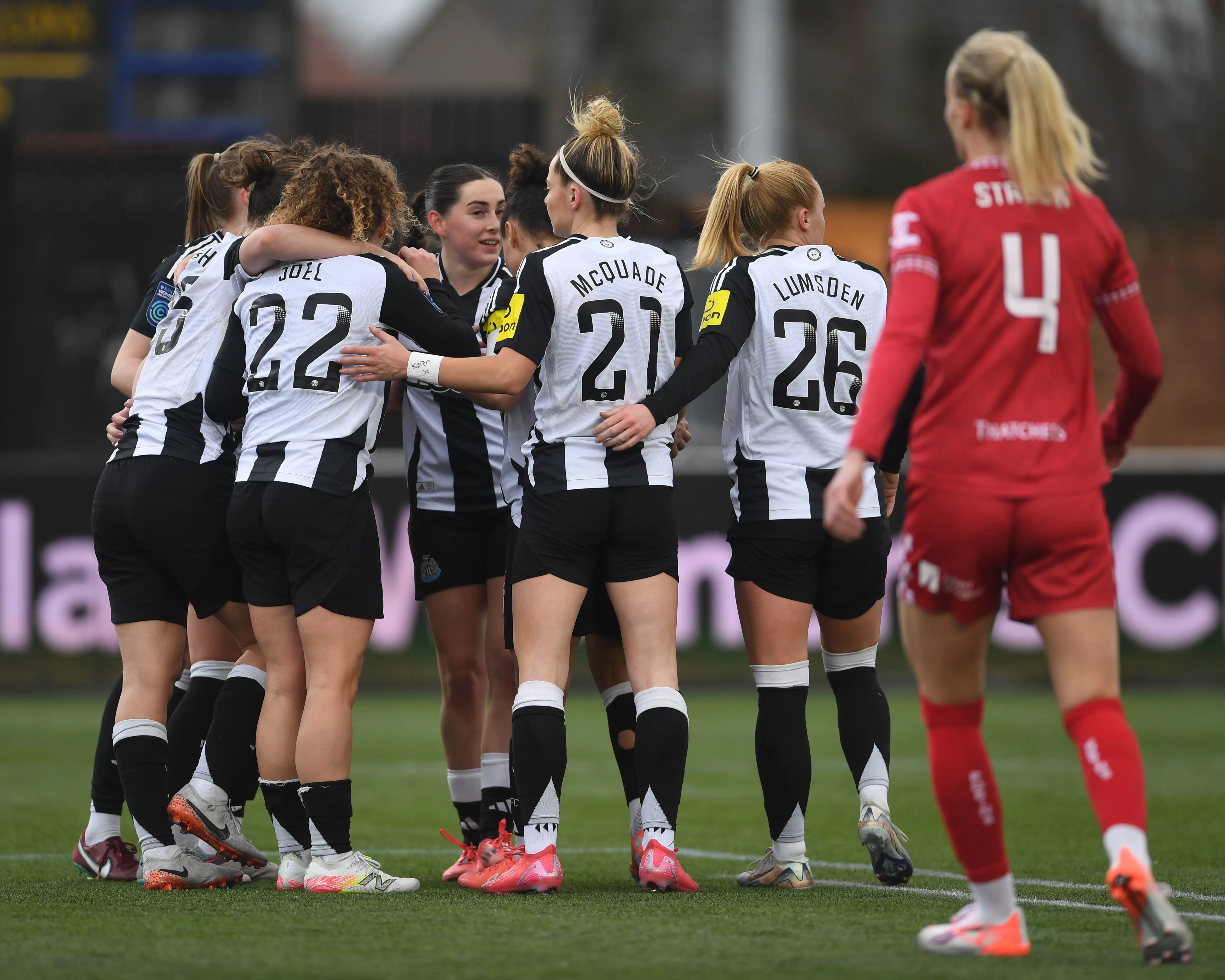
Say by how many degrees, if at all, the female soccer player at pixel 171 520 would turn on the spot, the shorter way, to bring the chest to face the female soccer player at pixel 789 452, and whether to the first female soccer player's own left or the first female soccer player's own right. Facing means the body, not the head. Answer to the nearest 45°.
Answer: approximately 45° to the first female soccer player's own right

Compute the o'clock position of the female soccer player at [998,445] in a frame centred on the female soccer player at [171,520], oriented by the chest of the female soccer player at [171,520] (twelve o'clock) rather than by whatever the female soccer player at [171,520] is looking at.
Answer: the female soccer player at [998,445] is roughly at 3 o'clock from the female soccer player at [171,520].

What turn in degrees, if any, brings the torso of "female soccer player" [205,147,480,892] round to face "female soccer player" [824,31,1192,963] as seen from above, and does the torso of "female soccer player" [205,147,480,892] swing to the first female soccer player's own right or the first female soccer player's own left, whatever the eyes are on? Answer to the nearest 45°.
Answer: approximately 90° to the first female soccer player's own right

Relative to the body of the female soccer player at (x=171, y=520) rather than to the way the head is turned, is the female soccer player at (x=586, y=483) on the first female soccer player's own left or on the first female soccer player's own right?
on the first female soccer player's own right

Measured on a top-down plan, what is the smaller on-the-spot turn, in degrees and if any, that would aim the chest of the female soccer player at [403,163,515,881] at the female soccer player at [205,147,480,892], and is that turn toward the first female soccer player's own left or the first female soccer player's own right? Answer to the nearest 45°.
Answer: approximately 90° to the first female soccer player's own right

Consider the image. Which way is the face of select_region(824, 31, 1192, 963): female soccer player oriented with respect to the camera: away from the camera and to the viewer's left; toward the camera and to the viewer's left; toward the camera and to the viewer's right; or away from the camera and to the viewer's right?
away from the camera and to the viewer's left

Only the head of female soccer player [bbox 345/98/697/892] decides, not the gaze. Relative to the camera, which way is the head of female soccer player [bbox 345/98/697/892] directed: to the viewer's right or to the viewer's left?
to the viewer's left

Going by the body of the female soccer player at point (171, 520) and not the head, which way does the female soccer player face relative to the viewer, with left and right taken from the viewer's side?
facing away from the viewer and to the right of the viewer

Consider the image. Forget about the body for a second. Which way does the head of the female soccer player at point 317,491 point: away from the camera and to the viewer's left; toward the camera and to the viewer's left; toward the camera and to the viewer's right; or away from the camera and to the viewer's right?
away from the camera and to the viewer's right

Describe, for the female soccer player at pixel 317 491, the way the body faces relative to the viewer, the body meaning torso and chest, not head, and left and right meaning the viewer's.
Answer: facing away from the viewer and to the right of the viewer
